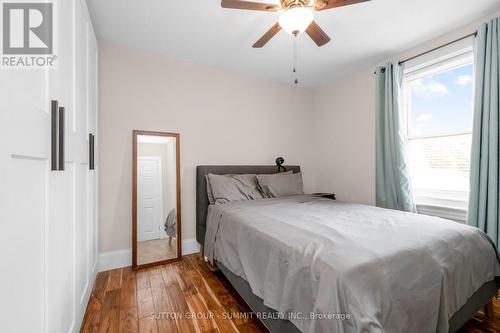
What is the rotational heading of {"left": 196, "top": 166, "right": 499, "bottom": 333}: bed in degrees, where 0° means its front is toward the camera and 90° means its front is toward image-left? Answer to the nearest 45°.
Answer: approximately 315°

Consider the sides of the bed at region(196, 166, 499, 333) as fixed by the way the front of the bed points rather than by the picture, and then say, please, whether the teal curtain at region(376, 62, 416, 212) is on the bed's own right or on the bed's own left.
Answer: on the bed's own left

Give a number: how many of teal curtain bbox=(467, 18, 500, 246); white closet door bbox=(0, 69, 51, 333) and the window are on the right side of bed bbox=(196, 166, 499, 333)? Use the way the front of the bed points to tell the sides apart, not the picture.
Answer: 1

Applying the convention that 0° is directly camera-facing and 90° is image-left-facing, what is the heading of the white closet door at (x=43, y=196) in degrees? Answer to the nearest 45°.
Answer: approximately 270°

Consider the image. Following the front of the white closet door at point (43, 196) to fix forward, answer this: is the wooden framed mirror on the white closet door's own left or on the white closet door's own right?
on the white closet door's own left

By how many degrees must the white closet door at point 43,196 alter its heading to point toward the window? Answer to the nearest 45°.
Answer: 0° — it already faces it
